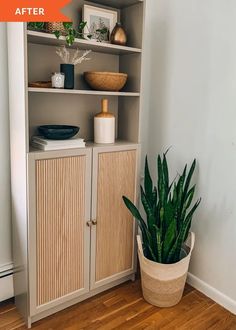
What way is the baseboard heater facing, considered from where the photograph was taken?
facing the viewer and to the right of the viewer

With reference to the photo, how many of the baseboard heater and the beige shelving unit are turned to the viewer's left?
0

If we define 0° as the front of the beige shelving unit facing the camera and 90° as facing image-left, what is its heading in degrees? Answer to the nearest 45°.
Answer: approximately 315°
